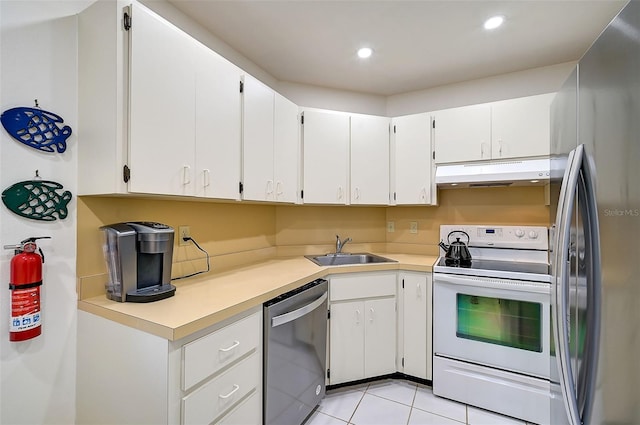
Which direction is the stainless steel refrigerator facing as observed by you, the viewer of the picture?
facing to the left of the viewer

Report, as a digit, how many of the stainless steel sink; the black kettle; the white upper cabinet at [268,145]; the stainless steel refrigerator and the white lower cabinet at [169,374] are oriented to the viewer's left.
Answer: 2

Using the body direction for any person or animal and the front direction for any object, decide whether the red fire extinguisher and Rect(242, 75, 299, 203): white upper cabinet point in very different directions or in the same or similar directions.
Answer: same or similar directions

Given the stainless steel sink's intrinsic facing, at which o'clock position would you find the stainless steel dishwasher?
The stainless steel dishwasher is roughly at 2 o'clock from the stainless steel sink.

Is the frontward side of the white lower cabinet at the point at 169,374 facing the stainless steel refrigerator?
yes

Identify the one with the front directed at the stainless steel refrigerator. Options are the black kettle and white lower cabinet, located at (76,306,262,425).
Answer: the white lower cabinet

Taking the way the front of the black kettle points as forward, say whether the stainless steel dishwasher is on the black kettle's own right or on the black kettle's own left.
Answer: on the black kettle's own left

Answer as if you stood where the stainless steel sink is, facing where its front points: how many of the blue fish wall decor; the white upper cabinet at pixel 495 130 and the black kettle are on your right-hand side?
1

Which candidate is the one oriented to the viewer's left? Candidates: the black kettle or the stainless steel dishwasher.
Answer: the black kettle
